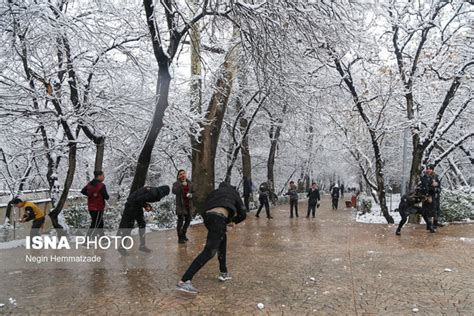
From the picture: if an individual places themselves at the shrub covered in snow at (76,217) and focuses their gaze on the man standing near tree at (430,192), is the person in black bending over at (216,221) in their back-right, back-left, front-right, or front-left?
front-right

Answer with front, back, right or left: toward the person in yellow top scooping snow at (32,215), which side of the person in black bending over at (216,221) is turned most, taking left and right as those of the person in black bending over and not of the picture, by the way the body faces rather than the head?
left

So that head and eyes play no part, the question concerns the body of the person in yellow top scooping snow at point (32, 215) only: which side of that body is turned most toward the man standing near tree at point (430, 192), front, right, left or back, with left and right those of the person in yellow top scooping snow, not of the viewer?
back

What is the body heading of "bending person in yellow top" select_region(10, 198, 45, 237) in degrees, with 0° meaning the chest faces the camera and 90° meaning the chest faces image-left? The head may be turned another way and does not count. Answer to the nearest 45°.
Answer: approximately 90°

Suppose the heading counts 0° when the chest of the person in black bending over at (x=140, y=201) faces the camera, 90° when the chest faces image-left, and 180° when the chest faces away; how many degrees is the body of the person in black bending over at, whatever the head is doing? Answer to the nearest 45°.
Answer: approximately 270°
